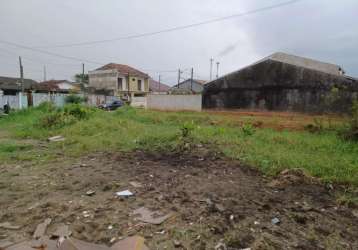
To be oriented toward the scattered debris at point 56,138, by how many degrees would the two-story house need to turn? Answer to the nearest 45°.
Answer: approximately 45° to its right

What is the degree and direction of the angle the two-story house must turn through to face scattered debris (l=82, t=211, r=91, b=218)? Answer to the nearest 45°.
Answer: approximately 45° to its right

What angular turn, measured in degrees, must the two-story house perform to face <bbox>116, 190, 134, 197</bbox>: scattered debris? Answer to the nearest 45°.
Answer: approximately 45° to its right

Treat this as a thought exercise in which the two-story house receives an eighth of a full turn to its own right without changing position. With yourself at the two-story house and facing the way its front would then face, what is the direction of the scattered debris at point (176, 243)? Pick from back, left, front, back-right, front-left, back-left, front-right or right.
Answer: front

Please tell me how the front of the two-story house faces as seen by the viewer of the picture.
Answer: facing the viewer and to the right of the viewer

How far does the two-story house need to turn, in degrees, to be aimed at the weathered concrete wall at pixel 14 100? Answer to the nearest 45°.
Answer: approximately 90° to its right

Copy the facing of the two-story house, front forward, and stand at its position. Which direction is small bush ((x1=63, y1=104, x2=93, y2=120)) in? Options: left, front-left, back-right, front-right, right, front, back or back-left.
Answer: front-right

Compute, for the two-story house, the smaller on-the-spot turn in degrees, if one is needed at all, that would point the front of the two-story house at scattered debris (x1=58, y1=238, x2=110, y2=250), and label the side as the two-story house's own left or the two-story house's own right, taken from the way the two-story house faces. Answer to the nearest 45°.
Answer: approximately 45° to the two-story house's own right

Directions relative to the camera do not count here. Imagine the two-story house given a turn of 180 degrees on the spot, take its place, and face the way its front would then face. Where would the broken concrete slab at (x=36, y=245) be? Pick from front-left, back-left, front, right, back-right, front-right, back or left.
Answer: back-left

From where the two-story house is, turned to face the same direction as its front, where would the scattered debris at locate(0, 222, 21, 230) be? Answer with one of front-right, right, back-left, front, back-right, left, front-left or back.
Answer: front-right
